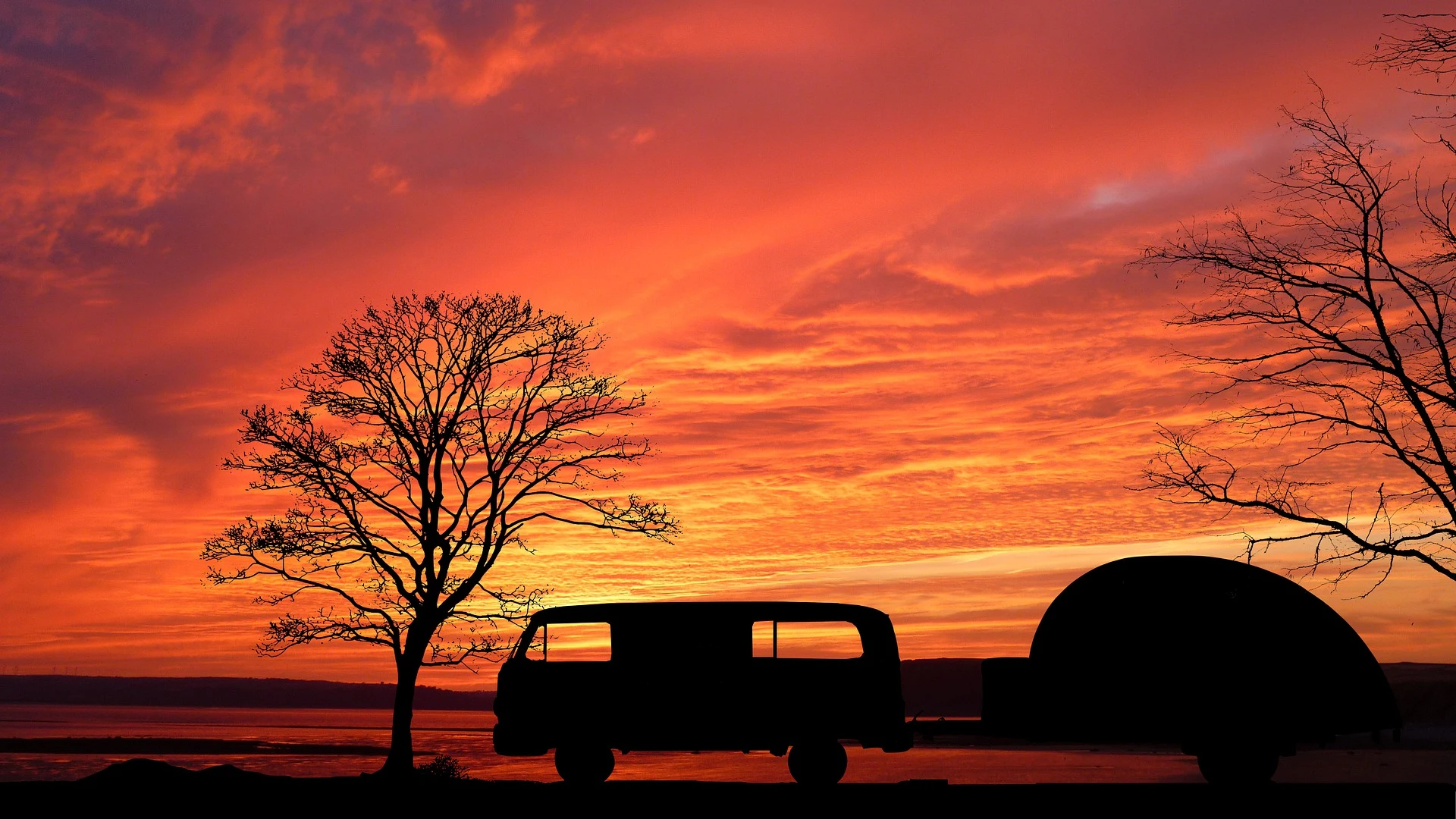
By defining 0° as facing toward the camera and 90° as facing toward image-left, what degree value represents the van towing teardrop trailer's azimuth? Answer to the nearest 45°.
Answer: approximately 90°

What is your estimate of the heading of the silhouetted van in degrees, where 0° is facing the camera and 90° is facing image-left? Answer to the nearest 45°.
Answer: approximately 90°
